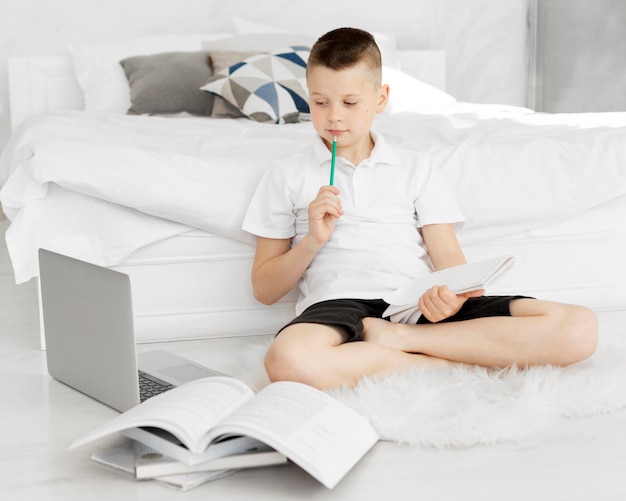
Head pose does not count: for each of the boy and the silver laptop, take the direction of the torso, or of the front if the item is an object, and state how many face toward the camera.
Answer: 1

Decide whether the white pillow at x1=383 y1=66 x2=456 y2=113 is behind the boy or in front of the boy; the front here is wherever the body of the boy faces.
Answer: behind

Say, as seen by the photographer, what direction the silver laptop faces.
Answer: facing away from the viewer and to the right of the viewer

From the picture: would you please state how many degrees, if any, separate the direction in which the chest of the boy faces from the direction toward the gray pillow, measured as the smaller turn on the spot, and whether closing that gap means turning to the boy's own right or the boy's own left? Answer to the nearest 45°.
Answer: approximately 135° to the boy's own right

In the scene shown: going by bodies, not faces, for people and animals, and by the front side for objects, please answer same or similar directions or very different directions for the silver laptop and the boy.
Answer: very different directions

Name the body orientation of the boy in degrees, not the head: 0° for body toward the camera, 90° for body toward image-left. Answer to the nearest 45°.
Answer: approximately 0°
